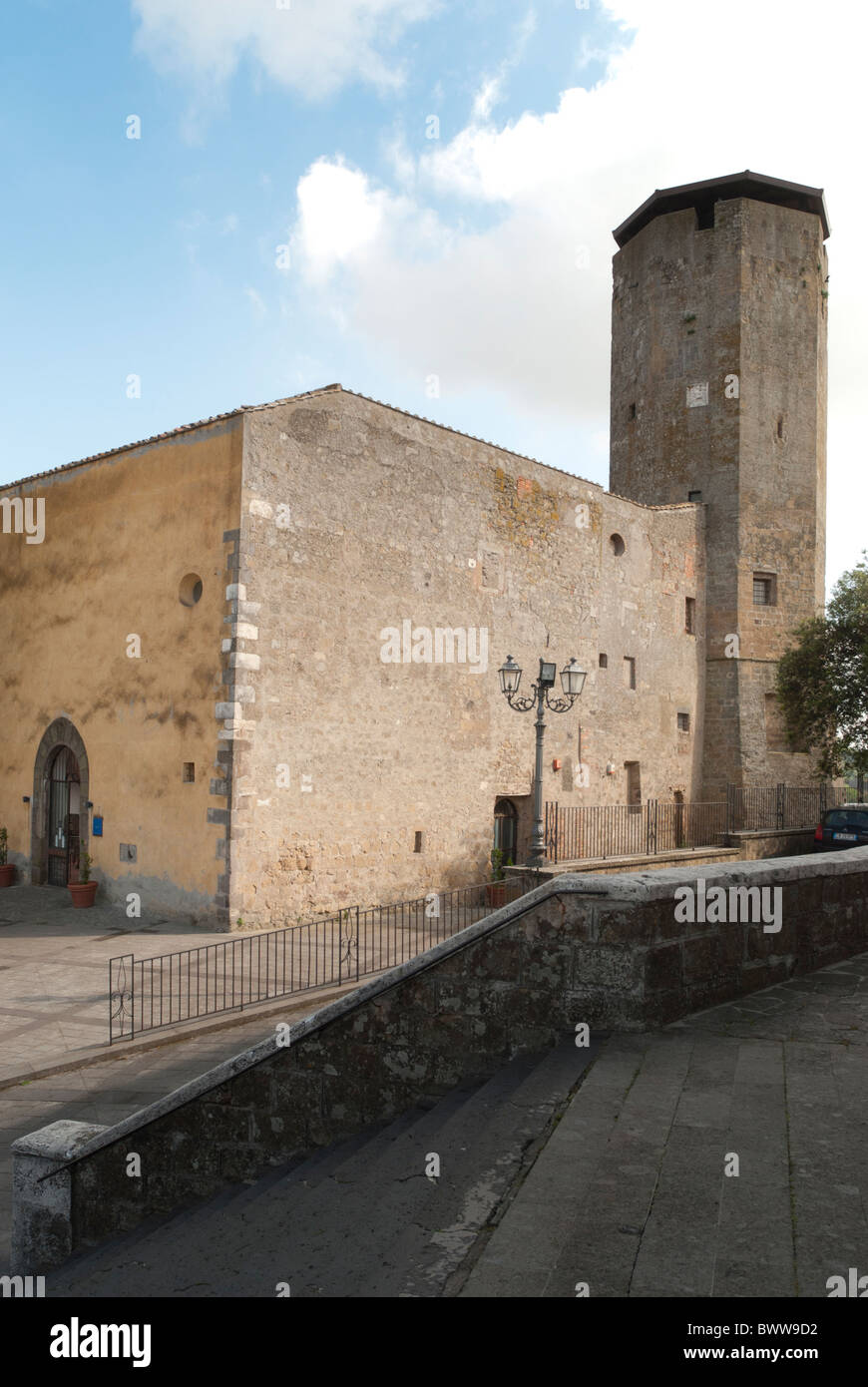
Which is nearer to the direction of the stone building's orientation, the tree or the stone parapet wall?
the stone parapet wall

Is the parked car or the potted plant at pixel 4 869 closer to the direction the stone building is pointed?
the potted plant

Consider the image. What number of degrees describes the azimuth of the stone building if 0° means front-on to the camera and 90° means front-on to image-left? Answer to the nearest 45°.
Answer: approximately 45°

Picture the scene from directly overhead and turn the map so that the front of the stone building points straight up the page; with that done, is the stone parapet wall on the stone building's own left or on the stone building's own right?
on the stone building's own left

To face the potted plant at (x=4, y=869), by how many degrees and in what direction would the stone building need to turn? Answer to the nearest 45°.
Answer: approximately 45° to its right
